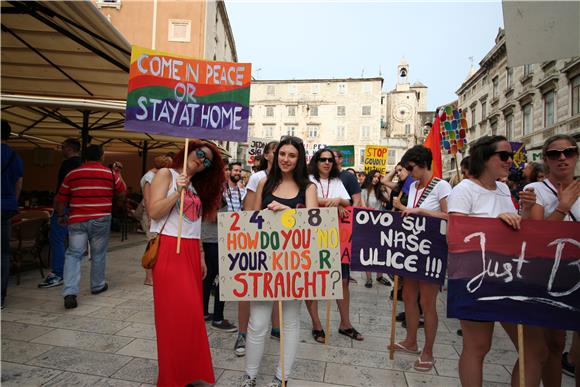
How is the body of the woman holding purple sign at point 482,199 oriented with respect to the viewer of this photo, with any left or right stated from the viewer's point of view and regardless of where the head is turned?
facing the viewer and to the right of the viewer

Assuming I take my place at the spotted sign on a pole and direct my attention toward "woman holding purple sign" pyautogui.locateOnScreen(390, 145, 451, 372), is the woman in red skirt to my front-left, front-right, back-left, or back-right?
front-right

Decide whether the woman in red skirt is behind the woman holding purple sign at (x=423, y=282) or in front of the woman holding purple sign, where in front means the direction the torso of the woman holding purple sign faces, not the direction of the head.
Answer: in front

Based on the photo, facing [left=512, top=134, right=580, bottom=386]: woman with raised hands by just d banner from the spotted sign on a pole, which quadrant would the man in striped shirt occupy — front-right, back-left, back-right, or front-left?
front-right

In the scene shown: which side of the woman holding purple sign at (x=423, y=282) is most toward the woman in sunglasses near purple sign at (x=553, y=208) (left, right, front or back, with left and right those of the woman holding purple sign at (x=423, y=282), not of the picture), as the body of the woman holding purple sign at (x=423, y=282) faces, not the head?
left

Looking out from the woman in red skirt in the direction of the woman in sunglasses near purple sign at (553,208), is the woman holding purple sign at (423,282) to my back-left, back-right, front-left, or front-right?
front-left

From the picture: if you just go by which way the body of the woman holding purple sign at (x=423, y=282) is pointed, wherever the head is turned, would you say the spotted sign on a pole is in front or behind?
behind

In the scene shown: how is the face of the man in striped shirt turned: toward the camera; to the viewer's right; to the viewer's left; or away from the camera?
away from the camera

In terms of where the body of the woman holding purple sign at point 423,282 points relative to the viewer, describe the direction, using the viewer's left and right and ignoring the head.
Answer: facing the viewer and to the left of the viewer

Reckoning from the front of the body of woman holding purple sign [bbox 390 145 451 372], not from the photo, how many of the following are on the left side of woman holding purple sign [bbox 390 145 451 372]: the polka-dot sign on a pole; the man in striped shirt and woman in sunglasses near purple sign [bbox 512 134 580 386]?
1

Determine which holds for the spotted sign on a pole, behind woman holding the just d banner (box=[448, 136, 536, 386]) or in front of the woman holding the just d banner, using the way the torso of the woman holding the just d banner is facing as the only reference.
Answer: behind
